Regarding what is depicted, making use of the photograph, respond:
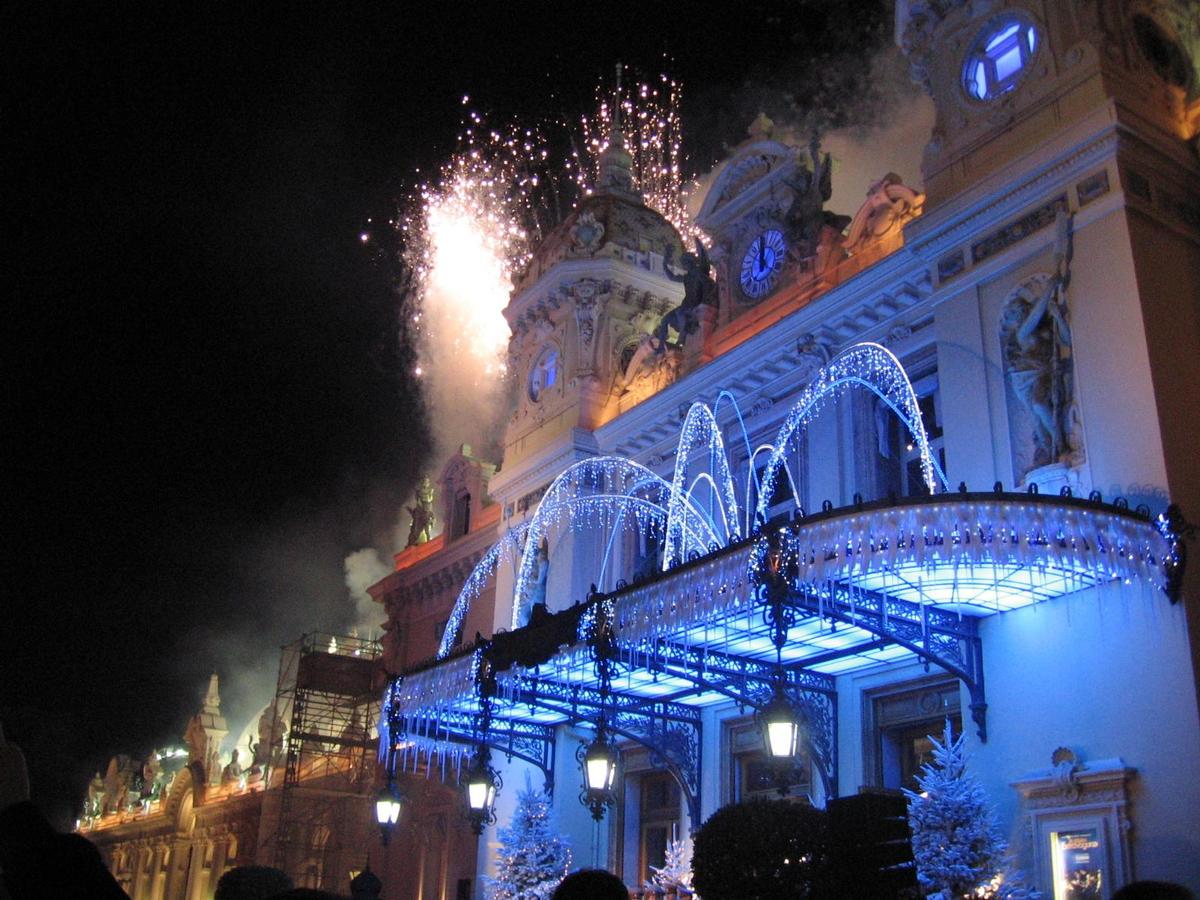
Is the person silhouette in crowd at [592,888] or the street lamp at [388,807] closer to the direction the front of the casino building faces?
the person silhouette in crowd

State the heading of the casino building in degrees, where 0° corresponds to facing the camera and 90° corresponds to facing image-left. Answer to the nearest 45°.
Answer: approximately 45°

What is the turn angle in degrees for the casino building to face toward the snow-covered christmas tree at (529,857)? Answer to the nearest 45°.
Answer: approximately 90° to its right

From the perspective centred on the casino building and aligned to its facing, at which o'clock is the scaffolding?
The scaffolding is roughly at 3 o'clock from the casino building.

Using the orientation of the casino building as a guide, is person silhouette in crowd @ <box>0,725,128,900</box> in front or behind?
in front

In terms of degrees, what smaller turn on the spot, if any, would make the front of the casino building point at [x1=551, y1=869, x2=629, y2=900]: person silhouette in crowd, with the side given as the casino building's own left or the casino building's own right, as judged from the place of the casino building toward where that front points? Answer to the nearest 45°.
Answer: approximately 45° to the casino building's own left
